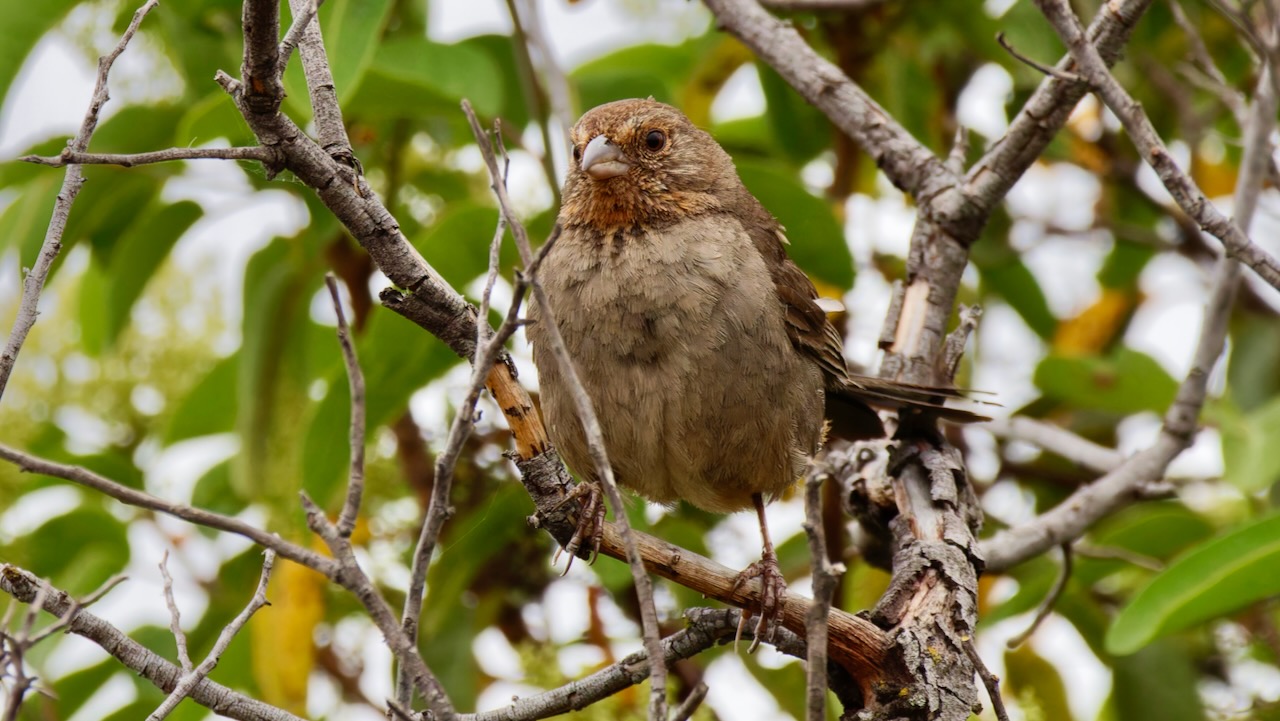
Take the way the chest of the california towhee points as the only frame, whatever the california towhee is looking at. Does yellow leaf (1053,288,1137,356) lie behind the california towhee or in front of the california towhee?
behind

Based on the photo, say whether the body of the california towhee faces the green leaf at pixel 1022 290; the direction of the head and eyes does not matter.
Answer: no

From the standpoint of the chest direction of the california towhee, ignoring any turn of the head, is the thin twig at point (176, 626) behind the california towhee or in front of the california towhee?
in front

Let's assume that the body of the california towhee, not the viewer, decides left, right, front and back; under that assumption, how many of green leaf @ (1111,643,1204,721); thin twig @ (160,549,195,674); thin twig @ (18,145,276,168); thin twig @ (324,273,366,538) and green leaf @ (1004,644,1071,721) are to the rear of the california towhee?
2

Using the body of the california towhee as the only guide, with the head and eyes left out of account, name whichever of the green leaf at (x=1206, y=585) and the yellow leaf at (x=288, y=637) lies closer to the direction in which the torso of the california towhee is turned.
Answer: the yellow leaf

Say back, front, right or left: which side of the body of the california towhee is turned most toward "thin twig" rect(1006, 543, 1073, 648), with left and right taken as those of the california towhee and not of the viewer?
back

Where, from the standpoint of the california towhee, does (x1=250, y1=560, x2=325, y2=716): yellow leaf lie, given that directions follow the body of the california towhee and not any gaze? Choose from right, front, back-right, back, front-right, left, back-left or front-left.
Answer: right

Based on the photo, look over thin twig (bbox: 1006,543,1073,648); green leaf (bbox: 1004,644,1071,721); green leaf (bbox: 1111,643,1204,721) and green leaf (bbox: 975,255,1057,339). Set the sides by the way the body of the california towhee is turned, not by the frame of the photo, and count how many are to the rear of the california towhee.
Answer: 4

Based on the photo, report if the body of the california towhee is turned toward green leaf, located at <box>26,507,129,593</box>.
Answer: no

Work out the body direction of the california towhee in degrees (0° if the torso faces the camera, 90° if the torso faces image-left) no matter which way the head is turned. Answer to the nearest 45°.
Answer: approximately 45°

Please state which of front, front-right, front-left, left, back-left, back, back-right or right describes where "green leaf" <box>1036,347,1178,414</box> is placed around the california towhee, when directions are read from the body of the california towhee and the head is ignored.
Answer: back

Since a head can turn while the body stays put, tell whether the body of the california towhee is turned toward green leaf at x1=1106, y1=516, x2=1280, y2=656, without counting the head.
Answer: no

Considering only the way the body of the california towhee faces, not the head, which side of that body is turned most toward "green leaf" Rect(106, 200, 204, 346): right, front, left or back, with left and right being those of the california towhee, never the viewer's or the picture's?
right

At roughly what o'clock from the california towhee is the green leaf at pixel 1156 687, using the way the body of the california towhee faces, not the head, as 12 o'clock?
The green leaf is roughly at 6 o'clock from the california towhee.

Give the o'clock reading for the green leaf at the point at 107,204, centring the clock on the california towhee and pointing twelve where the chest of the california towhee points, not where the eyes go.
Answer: The green leaf is roughly at 4 o'clock from the california towhee.
